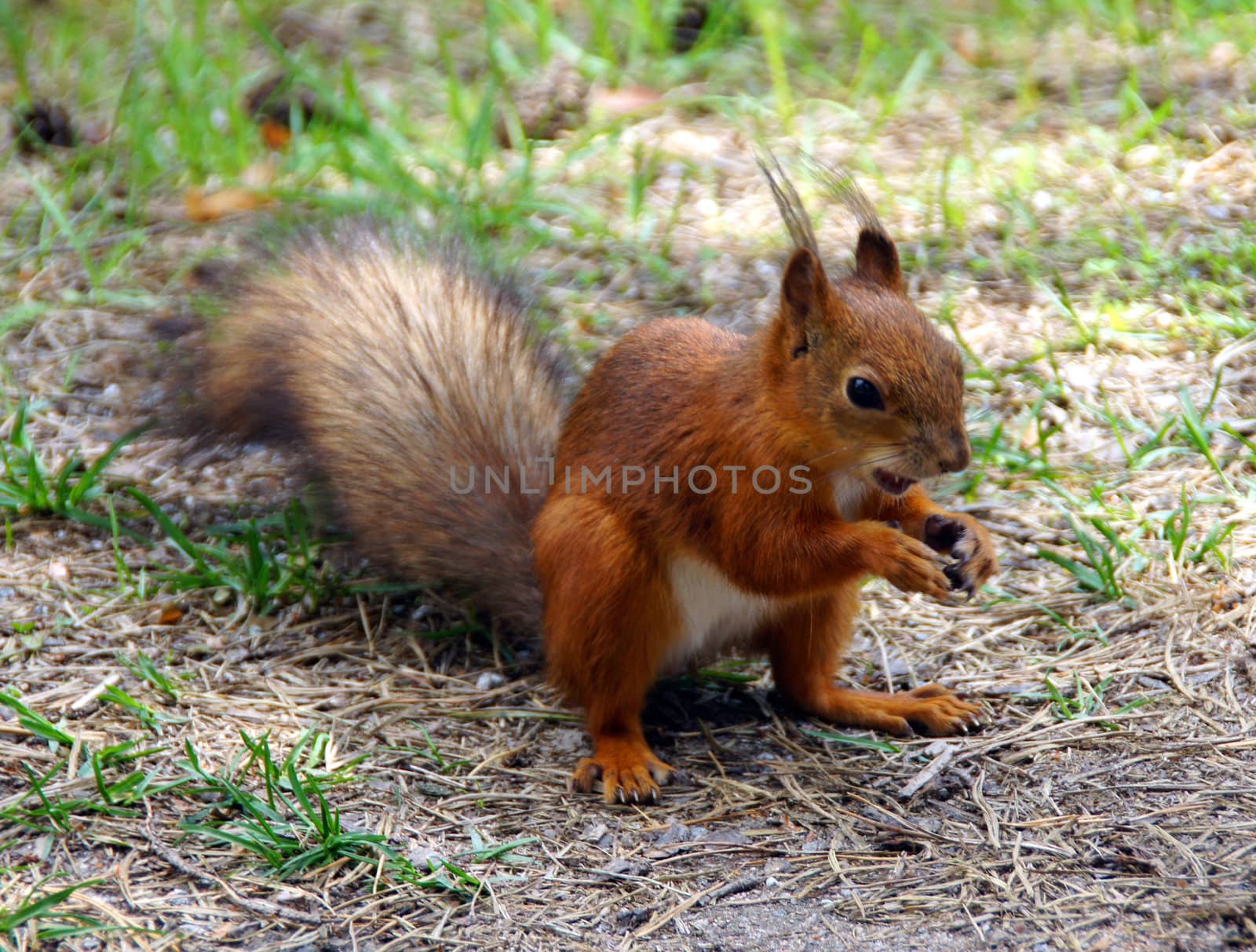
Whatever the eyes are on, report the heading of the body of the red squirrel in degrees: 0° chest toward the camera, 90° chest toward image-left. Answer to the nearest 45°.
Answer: approximately 315°

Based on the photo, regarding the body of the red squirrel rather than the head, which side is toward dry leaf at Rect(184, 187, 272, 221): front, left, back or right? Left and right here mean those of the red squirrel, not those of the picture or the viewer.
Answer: back

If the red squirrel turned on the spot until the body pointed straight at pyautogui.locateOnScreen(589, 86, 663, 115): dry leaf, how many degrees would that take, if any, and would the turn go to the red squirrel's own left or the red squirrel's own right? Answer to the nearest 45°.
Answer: approximately 135° to the red squirrel's own left
